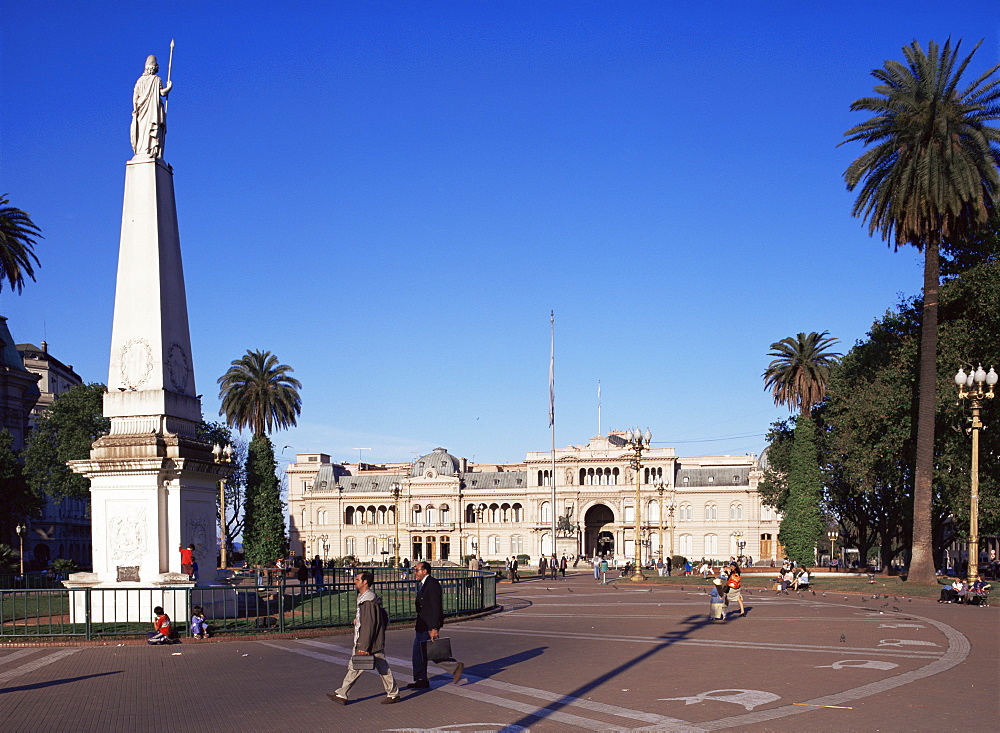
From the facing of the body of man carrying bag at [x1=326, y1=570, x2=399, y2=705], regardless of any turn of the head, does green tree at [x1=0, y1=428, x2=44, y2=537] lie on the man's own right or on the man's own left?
on the man's own right

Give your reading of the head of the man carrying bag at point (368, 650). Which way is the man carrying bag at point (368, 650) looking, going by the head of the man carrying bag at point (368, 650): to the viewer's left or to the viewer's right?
to the viewer's left

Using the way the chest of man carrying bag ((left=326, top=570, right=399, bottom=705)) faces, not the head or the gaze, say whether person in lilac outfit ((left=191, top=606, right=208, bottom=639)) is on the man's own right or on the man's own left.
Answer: on the man's own right

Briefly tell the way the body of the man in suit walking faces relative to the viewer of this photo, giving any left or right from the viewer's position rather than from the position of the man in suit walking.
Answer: facing to the left of the viewer

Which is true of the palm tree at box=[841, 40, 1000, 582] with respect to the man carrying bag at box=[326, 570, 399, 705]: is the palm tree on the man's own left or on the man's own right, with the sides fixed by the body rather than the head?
on the man's own right

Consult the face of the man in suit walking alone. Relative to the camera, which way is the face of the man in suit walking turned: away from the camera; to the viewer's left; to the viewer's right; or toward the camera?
to the viewer's left

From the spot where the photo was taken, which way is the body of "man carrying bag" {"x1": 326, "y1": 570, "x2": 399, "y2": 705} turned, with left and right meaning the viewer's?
facing to the left of the viewer

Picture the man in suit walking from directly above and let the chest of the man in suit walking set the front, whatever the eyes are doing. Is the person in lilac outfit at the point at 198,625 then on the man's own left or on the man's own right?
on the man's own right
